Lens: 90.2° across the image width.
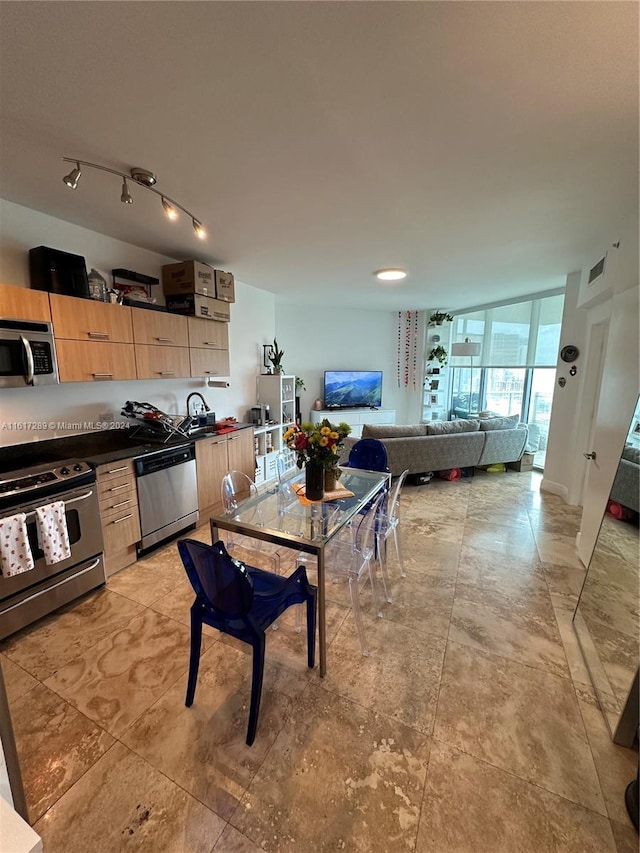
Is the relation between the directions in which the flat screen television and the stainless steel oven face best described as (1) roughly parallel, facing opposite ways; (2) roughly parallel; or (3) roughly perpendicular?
roughly perpendicular

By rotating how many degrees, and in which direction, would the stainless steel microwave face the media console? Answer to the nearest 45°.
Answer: approximately 45° to its left

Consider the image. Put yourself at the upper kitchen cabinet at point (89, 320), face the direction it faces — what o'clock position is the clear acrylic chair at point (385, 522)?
The clear acrylic chair is roughly at 12 o'clock from the upper kitchen cabinet.

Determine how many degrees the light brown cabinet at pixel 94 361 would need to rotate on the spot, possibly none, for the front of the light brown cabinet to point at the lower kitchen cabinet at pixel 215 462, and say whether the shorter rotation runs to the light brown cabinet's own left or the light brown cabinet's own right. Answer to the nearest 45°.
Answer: approximately 45° to the light brown cabinet's own left

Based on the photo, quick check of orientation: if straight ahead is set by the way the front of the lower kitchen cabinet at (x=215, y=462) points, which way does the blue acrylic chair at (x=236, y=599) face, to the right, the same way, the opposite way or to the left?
to the left

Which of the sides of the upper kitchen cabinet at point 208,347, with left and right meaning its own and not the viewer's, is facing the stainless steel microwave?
right

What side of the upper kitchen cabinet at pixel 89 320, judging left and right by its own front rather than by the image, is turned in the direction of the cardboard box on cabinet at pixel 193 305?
left

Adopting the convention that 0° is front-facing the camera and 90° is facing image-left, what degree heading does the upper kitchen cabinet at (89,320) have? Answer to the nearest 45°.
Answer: approximately 315°

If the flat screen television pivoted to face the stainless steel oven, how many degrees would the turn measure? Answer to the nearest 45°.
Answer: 0° — it already faces it

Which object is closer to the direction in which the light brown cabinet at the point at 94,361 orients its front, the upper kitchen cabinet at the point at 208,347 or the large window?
the large window
